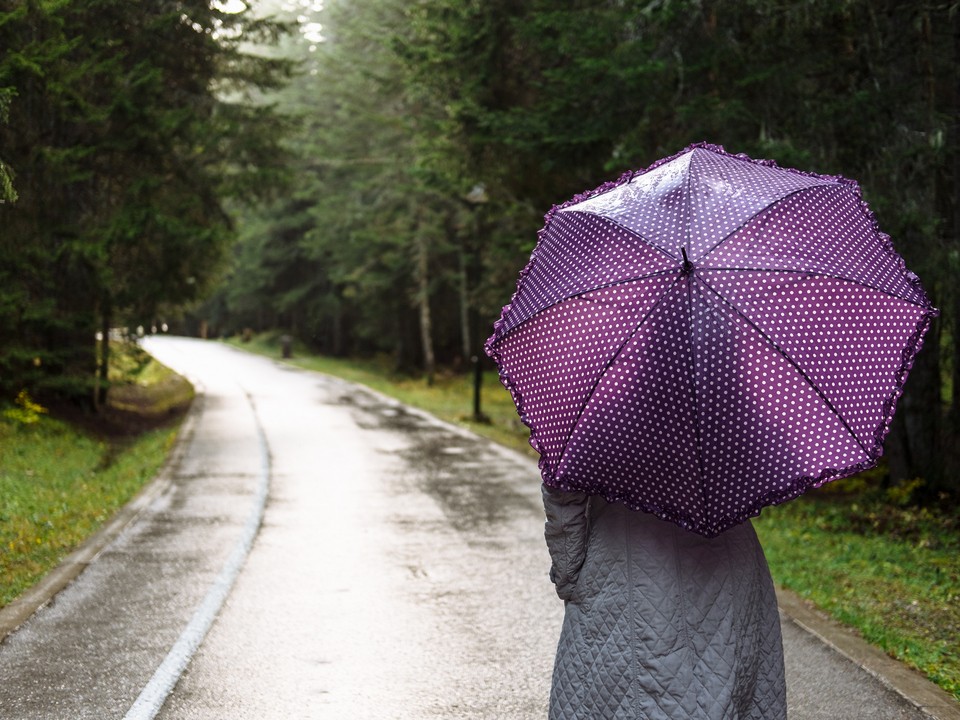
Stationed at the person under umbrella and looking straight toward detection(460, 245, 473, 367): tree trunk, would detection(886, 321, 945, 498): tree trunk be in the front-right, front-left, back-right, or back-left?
front-right

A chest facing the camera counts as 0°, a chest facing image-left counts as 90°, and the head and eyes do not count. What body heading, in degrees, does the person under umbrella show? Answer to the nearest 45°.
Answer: approximately 180°

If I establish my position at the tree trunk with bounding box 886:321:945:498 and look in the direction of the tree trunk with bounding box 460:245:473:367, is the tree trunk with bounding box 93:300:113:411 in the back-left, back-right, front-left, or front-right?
front-left

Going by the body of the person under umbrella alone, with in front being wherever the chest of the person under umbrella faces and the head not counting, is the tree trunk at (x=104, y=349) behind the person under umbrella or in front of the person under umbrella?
in front

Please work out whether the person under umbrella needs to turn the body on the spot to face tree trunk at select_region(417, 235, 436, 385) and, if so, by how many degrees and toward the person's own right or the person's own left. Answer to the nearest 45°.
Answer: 0° — they already face it

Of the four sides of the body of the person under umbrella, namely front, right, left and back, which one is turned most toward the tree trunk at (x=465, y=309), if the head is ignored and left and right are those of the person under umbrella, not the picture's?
front
